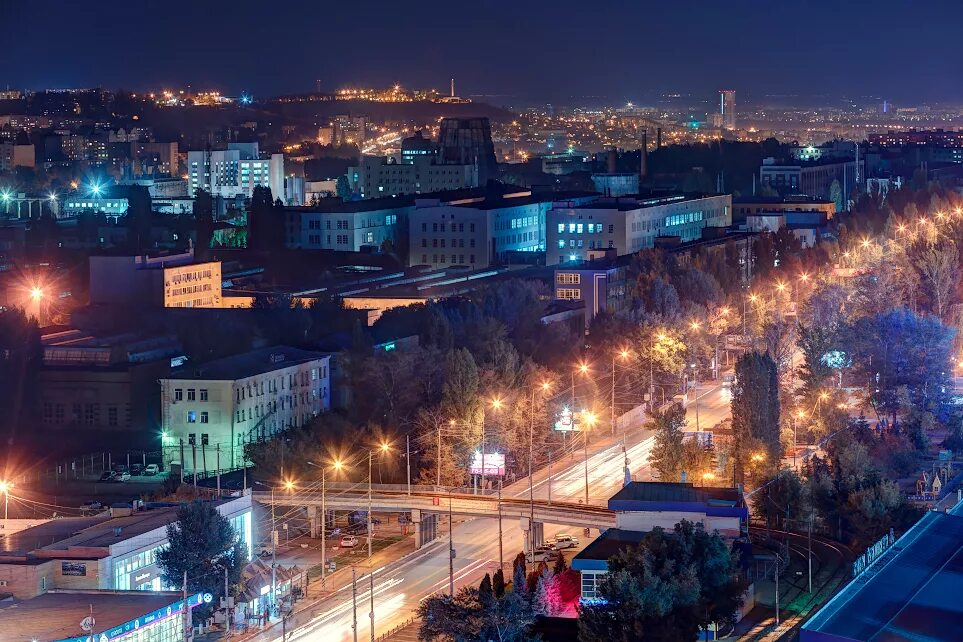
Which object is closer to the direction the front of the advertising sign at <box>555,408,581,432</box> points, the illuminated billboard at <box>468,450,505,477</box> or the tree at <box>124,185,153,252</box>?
the illuminated billboard

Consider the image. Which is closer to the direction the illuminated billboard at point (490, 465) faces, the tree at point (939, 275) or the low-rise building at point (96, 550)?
the low-rise building

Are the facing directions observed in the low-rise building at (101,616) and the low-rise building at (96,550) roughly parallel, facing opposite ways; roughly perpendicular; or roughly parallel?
roughly parallel

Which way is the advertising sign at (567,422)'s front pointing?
toward the camera

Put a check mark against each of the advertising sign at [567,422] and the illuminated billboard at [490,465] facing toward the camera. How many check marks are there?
2

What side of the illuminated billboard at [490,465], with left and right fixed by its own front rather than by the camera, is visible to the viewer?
front

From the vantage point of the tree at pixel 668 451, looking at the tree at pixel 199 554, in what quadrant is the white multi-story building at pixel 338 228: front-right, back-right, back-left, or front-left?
back-right

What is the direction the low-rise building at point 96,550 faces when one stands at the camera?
facing the viewer and to the right of the viewer

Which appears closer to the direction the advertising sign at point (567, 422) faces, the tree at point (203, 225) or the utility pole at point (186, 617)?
the utility pole

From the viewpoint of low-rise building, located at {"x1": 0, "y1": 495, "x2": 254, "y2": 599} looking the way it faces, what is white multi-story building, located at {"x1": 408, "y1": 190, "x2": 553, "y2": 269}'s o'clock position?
The white multi-story building is roughly at 8 o'clock from the low-rise building.

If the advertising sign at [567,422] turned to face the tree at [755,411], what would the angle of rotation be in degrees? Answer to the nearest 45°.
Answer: approximately 45° to its left

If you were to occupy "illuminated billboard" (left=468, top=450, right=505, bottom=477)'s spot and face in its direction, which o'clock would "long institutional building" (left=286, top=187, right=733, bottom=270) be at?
The long institutional building is roughly at 6 o'clock from the illuminated billboard.

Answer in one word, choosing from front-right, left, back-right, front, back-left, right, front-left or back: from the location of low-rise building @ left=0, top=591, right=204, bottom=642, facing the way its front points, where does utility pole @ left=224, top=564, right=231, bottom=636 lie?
left

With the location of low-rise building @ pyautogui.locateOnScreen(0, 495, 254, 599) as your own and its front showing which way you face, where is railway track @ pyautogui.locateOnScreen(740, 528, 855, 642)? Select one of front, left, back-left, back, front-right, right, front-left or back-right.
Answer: front-left
